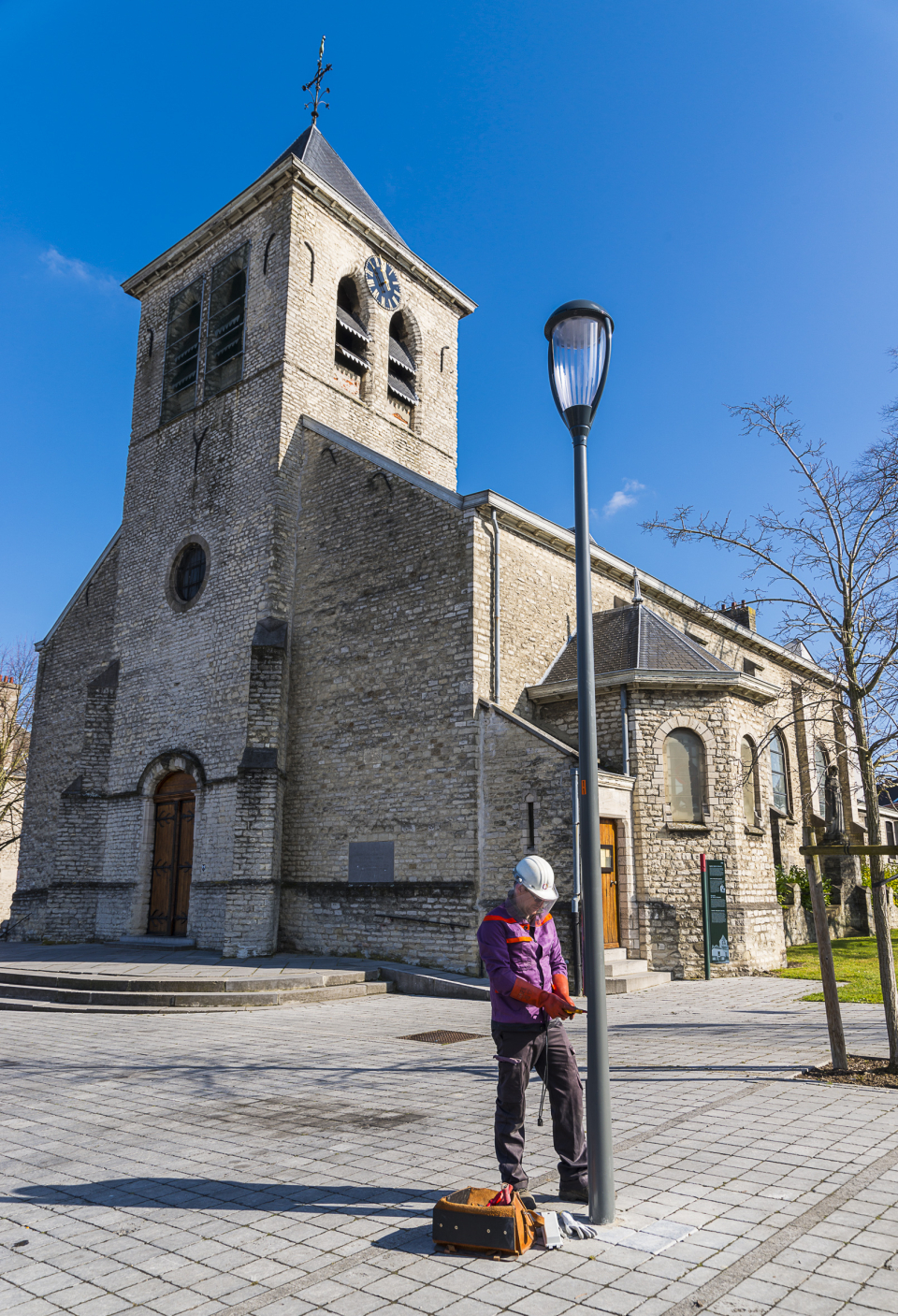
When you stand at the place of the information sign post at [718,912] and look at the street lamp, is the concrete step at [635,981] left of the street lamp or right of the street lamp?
right

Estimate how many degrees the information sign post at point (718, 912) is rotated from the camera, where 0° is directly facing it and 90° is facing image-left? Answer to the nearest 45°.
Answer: approximately 0°

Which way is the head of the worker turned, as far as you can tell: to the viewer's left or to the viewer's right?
to the viewer's right

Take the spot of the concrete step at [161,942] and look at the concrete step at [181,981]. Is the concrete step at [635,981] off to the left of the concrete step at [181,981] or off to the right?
left

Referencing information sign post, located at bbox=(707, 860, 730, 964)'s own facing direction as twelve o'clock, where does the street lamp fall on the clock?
The street lamp is roughly at 12 o'clock from the information sign post.

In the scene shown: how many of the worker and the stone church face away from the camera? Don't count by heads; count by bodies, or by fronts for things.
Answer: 0

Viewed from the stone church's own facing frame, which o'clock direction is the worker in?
The worker is roughly at 10 o'clock from the stone church.

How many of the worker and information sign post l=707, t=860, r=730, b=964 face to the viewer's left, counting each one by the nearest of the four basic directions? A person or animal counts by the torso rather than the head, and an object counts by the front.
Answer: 0

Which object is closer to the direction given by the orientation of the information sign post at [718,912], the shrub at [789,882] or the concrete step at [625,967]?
the concrete step

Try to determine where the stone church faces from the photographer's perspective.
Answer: facing the viewer and to the left of the viewer

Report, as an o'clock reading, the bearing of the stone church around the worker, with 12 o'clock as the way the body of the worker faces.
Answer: The stone church is roughly at 7 o'clock from the worker.

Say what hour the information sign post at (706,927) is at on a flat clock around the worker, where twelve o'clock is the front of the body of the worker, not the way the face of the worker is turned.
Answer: The information sign post is roughly at 8 o'clock from the worker.

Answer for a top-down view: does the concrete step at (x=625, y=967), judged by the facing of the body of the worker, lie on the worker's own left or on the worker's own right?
on the worker's own left
